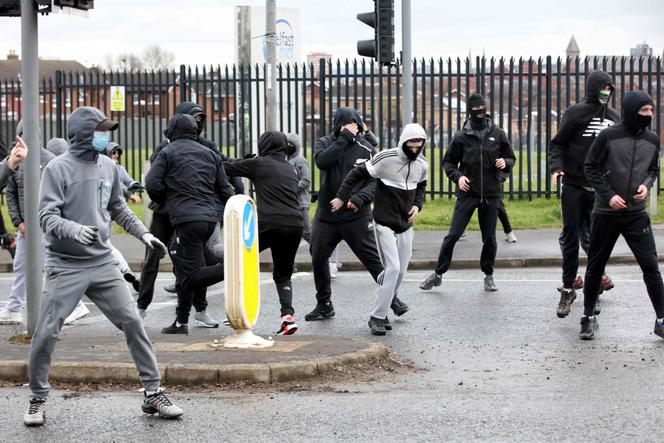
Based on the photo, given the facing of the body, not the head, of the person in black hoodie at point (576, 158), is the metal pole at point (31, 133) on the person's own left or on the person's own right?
on the person's own right

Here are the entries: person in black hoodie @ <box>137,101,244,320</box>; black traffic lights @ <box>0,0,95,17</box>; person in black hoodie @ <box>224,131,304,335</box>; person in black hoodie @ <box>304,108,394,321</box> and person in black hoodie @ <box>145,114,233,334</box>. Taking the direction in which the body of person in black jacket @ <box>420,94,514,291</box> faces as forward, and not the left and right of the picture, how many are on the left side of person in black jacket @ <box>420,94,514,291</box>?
0

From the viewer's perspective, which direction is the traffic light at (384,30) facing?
to the viewer's left

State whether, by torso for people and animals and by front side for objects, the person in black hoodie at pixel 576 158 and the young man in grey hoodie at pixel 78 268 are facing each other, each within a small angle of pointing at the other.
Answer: no

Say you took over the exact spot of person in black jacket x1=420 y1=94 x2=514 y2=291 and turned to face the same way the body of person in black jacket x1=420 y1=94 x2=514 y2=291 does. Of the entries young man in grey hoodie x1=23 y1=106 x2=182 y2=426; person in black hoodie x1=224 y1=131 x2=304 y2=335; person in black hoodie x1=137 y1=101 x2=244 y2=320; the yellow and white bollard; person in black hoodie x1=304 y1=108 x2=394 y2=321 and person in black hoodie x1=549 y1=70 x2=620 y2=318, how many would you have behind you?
0

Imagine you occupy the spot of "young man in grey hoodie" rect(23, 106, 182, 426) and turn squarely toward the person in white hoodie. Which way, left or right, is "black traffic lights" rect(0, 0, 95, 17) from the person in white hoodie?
left

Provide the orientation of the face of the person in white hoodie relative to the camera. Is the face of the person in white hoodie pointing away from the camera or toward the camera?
toward the camera

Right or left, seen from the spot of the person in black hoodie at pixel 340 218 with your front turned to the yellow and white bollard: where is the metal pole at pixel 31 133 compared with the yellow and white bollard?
right

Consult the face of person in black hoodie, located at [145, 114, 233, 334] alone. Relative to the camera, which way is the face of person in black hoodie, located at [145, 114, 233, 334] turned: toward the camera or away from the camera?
away from the camera

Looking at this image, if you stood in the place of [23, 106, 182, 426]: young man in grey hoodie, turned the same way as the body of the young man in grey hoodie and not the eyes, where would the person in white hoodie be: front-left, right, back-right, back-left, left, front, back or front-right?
left

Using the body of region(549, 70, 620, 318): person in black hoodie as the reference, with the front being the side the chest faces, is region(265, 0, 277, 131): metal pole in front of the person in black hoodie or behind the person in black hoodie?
behind

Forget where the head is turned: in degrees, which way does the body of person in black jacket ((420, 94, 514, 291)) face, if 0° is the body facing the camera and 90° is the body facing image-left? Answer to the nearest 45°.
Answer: approximately 0°

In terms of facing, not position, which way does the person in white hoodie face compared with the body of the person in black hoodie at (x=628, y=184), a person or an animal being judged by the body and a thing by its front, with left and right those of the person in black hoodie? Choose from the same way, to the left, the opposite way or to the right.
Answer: the same way

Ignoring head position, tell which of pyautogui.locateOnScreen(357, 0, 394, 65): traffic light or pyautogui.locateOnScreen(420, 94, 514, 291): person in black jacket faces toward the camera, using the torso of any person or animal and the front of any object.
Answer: the person in black jacket
